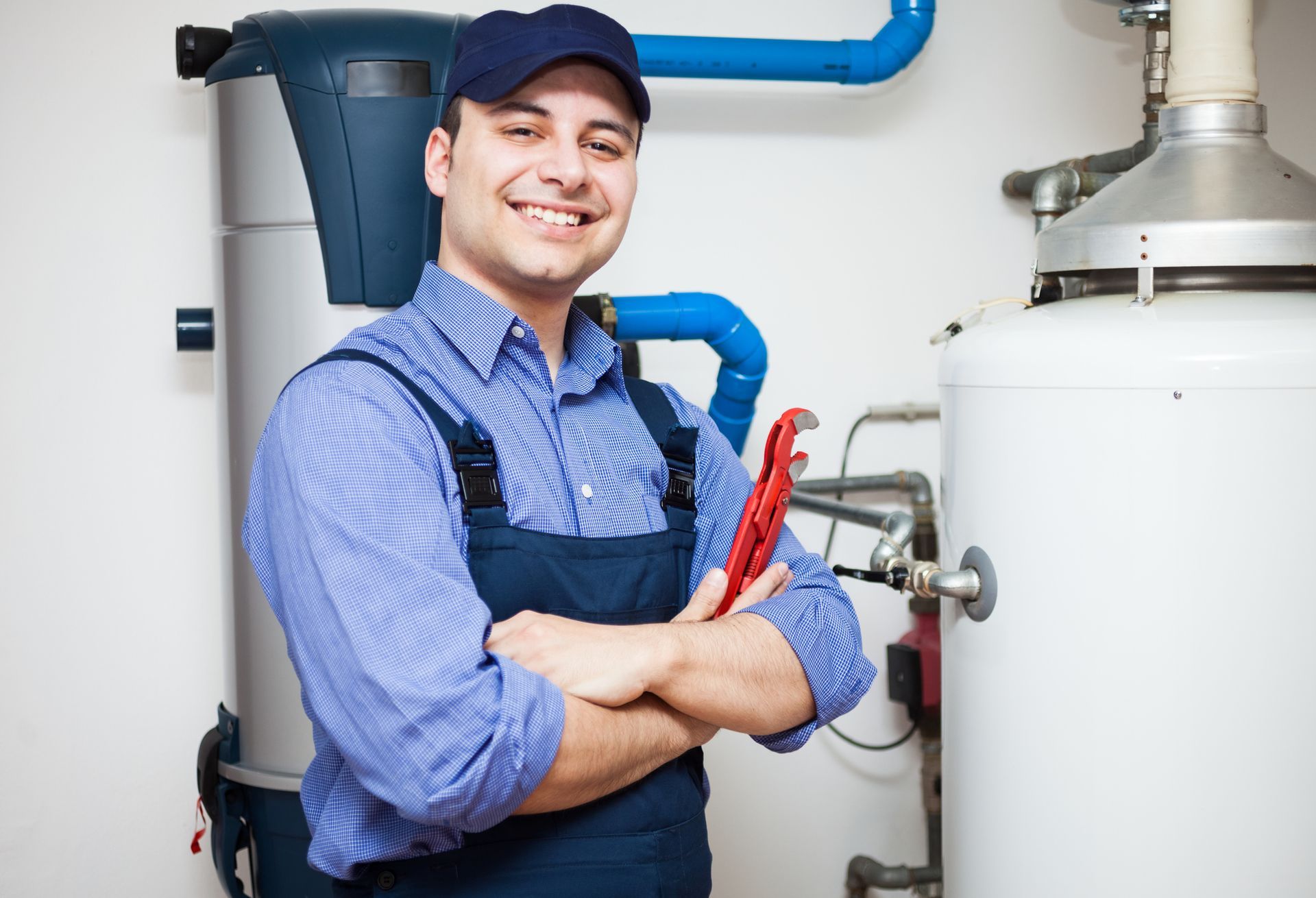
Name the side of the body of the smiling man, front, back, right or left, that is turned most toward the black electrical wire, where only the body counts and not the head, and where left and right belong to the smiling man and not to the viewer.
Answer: left

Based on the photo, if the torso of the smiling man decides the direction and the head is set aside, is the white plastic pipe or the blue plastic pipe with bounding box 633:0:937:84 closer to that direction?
the white plastic pipe

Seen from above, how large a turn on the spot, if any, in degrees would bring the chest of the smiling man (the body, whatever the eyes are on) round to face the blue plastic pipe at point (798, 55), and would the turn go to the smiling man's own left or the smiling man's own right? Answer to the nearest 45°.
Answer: approximately 90° to the smiling man's own left

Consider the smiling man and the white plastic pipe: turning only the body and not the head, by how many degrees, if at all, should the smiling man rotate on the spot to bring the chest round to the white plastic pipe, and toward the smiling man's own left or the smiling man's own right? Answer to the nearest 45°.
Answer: approximately 45° to the smiling man's own left

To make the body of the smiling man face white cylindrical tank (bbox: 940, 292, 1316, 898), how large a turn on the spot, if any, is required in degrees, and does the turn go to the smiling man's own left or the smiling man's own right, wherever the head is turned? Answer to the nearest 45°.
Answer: approximately 45° to the smiling man's own left

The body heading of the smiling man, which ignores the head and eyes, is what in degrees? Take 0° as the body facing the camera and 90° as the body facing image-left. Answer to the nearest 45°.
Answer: approximately 315°

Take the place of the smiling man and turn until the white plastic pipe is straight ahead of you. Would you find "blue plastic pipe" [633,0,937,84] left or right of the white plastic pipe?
left
